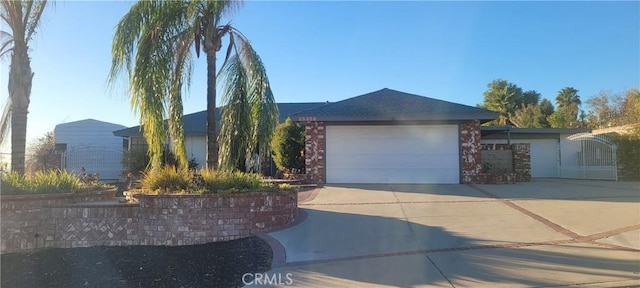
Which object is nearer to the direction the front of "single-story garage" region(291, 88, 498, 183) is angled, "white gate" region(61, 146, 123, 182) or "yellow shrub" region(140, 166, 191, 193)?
the yellow shrub

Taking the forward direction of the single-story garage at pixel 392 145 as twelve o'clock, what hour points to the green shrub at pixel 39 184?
The green shrub is roughly at 1 o'clock from the single-story garage.

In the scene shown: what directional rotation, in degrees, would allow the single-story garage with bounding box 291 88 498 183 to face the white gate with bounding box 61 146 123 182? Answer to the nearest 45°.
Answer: approximately 90° to its right

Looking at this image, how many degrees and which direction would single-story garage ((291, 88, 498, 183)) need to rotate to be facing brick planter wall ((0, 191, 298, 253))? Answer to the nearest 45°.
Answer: approximately 45° to its right

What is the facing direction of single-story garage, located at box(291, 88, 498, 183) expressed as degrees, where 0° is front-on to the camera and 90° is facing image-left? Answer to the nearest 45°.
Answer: approximately 0°

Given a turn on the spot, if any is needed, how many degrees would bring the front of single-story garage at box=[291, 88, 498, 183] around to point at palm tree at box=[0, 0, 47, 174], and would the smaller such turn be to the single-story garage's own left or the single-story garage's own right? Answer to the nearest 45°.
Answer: approximately 45° to the single-story garage's own right

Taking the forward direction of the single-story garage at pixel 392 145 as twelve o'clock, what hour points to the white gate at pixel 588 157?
The white gate is roughly at 8 o'clock from the single-story garage.

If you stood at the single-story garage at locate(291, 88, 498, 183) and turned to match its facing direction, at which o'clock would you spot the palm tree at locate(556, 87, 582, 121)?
The palm tree is roughly at 7 o'clock from the single-story garage.

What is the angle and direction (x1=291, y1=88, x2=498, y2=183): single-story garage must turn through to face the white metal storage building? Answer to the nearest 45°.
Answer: approximately 90° to its right

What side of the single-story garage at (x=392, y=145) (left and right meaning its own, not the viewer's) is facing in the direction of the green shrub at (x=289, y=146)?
right

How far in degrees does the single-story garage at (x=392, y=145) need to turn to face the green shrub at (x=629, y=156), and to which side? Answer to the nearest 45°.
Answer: approximately 135° to its left
